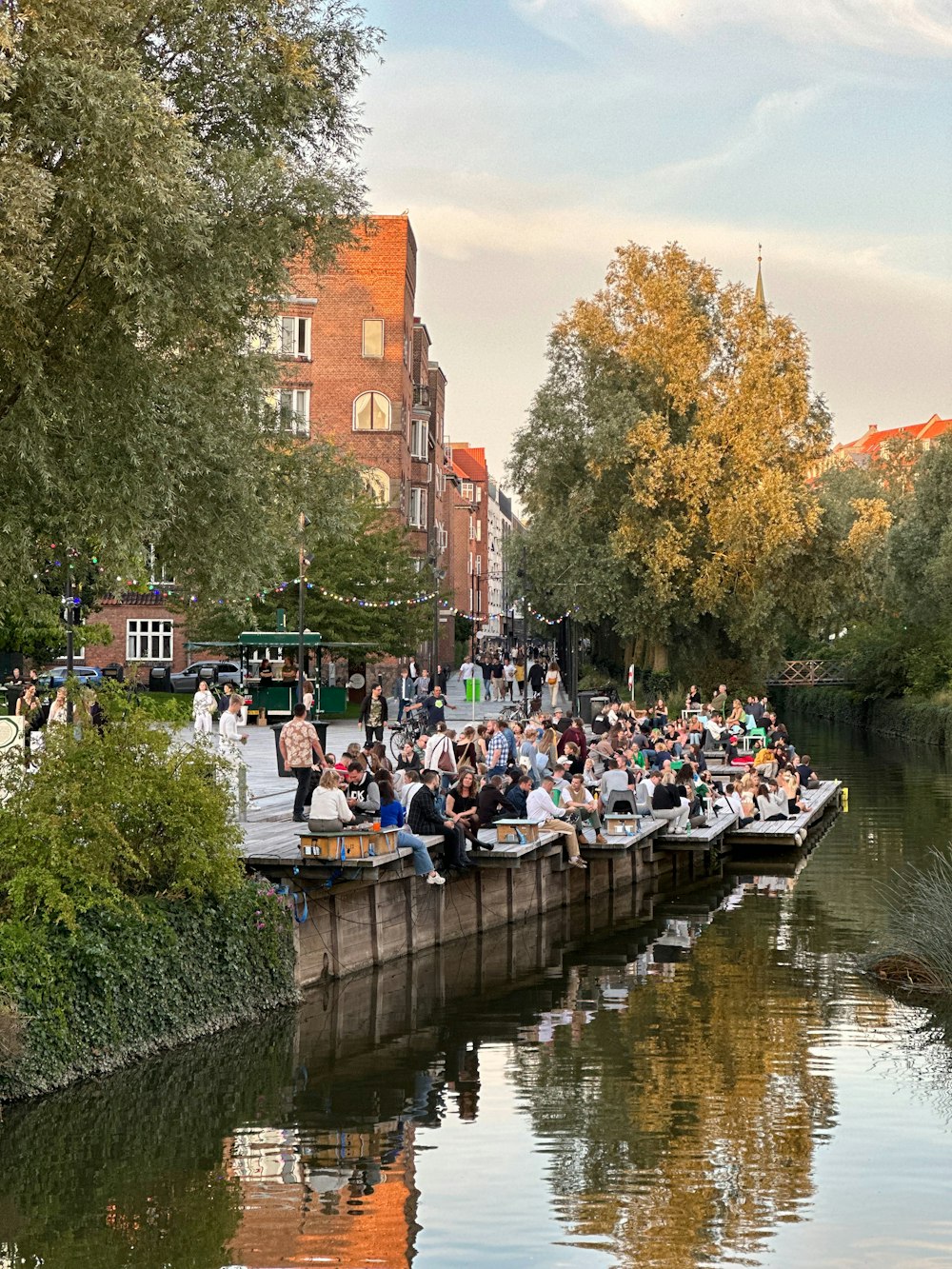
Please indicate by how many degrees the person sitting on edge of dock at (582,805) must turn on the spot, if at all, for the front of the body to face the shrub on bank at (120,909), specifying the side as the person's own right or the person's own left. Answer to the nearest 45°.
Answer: approximately 45° to the person's own right

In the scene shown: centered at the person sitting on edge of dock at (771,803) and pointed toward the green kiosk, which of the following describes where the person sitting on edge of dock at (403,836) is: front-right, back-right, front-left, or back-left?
back-left

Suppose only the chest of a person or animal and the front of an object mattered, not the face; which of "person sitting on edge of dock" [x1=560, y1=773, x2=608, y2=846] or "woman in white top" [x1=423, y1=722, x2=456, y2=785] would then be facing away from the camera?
the woman in white top

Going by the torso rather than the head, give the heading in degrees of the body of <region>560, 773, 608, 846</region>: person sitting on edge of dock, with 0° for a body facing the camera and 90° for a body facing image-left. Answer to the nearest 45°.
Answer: approximately 315°

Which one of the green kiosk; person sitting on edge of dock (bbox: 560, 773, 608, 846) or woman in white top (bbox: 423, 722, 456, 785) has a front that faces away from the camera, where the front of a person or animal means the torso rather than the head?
the woman in white top
